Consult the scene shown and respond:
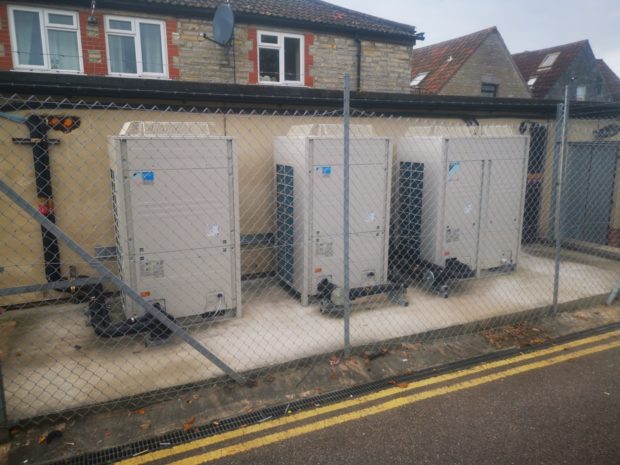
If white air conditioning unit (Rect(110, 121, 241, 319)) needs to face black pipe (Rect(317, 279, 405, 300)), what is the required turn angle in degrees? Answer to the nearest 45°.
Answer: approximately 90° to its left

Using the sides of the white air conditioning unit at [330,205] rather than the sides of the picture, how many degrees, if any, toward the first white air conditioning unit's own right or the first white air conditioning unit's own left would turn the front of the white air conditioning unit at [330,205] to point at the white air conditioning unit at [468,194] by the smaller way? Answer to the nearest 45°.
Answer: approximately 90° to the first white air conditioning unit's own left

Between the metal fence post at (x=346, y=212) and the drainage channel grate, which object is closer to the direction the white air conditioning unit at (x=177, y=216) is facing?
the drainage channel grate

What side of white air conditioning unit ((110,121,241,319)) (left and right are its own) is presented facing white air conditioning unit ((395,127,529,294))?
left

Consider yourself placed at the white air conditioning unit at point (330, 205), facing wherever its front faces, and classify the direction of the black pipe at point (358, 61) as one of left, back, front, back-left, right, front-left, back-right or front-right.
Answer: back-left

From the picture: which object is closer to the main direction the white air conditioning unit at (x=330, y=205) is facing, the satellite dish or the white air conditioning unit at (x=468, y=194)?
the white air conditioning unit

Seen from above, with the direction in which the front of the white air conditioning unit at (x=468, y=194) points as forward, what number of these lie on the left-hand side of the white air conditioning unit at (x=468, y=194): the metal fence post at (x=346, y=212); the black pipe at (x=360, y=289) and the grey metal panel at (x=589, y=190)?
1

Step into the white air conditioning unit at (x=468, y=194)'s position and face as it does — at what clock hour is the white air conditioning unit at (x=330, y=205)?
the white air conditioning unit at (x=330, y=205) is roughly at 3 o'clock from the white air conditioning unit at (x=468, y=194).

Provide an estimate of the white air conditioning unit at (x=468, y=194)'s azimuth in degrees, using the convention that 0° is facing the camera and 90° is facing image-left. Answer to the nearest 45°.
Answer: approximately 315°
